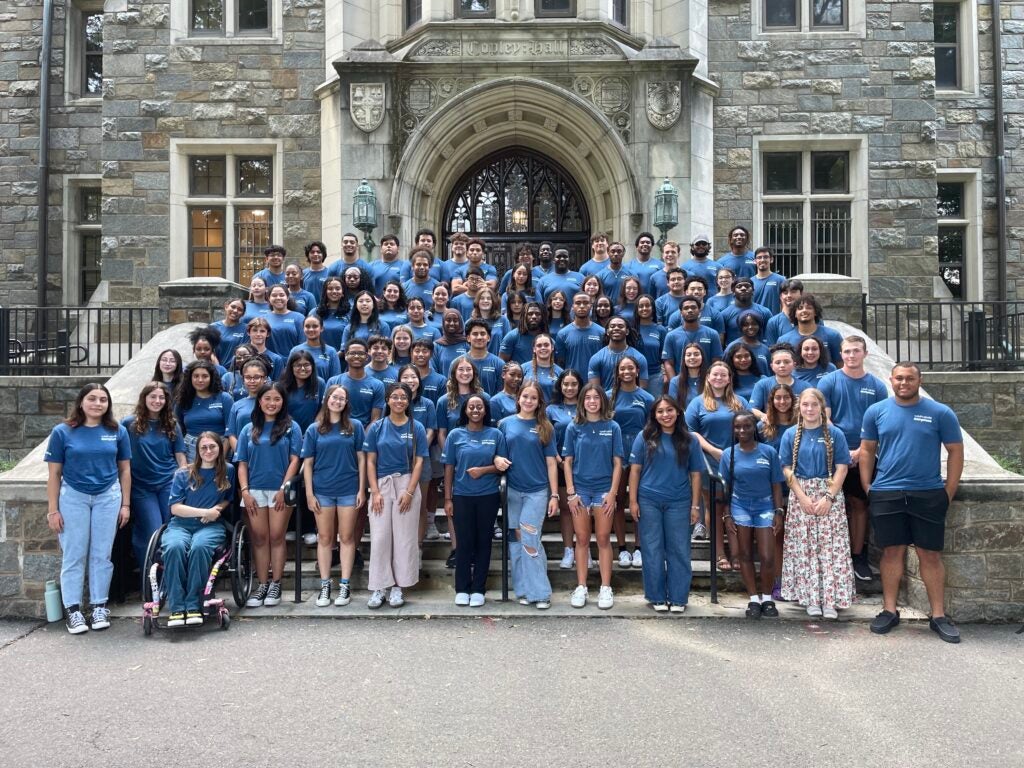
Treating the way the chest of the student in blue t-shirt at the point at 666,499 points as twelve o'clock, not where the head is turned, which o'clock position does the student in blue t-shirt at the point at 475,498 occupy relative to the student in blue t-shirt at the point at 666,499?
the student in blue t-shirt at the point at 475,498 is roughly at 3 o'clock from the student in blue t-shirt at the point at 666,499.

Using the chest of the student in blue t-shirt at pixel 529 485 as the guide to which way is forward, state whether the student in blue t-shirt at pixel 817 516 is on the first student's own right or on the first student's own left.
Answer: on the first student's own left

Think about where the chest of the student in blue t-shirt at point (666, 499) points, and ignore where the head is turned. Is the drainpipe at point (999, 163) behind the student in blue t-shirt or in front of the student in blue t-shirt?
behind

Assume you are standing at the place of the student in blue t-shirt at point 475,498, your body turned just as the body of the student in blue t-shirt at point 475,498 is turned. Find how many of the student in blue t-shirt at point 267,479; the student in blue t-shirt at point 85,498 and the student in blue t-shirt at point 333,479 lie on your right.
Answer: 3

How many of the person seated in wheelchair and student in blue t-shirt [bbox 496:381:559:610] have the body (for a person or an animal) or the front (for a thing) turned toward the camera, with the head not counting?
2

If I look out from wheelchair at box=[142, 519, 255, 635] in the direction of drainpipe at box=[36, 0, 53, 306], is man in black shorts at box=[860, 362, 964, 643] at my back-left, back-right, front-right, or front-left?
back-right

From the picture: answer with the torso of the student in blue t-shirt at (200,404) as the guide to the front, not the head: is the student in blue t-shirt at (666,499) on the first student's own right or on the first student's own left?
on the first student's own left

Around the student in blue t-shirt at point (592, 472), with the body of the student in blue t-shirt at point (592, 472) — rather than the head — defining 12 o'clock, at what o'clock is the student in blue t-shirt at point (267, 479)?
the student in blue t-shirt at point (267, 479) is roughly at 3 o'clock from the student in blue t-shirt at point (592, 472).

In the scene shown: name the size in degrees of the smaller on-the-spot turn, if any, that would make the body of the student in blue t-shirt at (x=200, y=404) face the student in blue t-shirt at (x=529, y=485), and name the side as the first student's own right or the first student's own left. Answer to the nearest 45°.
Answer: approximately 45° to the first student's own left

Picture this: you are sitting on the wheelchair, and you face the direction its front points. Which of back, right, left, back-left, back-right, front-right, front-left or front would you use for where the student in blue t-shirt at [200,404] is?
back

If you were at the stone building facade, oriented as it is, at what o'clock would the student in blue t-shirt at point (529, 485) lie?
The student in blue t-shirt is roughly at 12 o'clock from the stone building facade.
